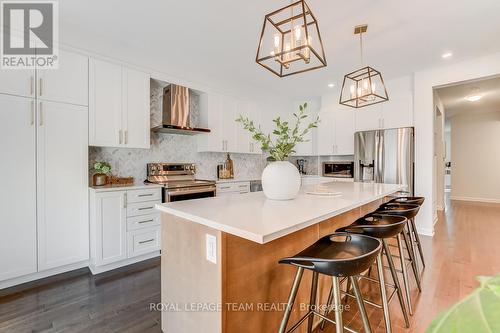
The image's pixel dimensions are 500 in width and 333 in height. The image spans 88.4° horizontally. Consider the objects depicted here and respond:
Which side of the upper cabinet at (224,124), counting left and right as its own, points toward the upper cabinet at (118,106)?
right

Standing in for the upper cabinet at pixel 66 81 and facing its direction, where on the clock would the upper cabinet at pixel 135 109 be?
the upper cabinet at pixel 135 109 is roughly at 10 o'clock from the upper cabinet at pixel 66 81.

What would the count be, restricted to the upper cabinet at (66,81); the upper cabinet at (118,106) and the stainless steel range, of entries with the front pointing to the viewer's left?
0

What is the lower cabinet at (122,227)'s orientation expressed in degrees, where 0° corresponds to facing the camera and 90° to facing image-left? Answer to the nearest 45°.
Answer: approximately 315°

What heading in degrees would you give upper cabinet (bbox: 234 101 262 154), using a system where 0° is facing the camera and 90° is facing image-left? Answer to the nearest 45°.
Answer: approximately 315°

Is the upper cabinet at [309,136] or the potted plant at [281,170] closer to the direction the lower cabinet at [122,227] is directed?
the potted plant

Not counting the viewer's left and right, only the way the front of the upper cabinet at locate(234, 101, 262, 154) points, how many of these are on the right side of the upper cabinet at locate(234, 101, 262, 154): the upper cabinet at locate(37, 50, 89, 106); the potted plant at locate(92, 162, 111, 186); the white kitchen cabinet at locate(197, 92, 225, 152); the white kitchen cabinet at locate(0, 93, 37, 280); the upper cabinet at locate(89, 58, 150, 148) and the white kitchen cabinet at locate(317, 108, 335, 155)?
5

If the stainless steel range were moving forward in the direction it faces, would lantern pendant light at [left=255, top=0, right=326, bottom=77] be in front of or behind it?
in front

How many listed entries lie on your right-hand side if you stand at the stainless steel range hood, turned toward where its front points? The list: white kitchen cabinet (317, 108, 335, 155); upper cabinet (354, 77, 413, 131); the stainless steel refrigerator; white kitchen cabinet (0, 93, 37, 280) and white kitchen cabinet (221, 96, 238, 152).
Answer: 1

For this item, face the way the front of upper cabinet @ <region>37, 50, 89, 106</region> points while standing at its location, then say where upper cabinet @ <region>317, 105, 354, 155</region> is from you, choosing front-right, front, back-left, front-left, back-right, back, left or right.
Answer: front-left

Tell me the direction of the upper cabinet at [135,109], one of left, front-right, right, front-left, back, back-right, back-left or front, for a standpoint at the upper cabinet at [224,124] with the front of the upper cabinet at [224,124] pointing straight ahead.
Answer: right

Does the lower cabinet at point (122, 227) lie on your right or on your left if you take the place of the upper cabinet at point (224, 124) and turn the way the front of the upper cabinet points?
on your right

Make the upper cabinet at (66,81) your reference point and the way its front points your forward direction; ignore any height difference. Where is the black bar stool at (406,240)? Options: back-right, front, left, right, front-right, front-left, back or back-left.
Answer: front

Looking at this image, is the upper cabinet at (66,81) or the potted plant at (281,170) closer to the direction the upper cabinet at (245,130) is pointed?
the potted plant

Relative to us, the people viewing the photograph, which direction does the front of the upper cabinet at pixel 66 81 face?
facing the viewer and to the right of the viewer
